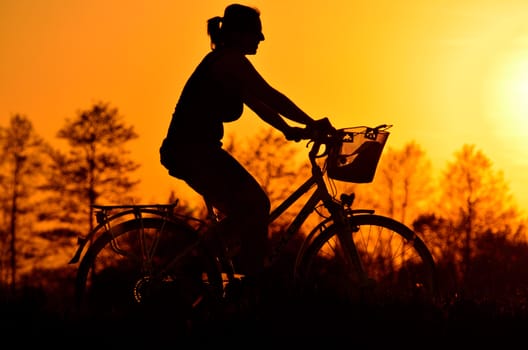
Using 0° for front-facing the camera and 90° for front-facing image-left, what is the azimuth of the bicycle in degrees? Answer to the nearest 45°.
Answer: approximately 270°

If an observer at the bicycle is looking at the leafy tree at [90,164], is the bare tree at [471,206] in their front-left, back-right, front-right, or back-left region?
front-right

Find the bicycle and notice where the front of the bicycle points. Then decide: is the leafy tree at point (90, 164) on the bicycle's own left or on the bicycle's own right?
on the bicycle's own left

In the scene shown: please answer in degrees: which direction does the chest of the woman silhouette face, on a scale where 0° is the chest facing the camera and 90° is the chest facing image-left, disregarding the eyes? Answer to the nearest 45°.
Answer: approximately 270°
